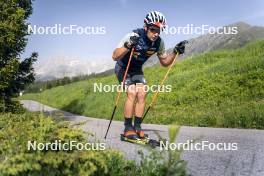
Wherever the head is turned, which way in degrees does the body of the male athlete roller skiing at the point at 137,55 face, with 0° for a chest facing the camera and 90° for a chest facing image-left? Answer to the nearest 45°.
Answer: approximately 315°

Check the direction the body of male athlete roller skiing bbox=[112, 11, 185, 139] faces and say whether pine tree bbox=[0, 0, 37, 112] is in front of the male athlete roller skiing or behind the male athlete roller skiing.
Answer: behind
